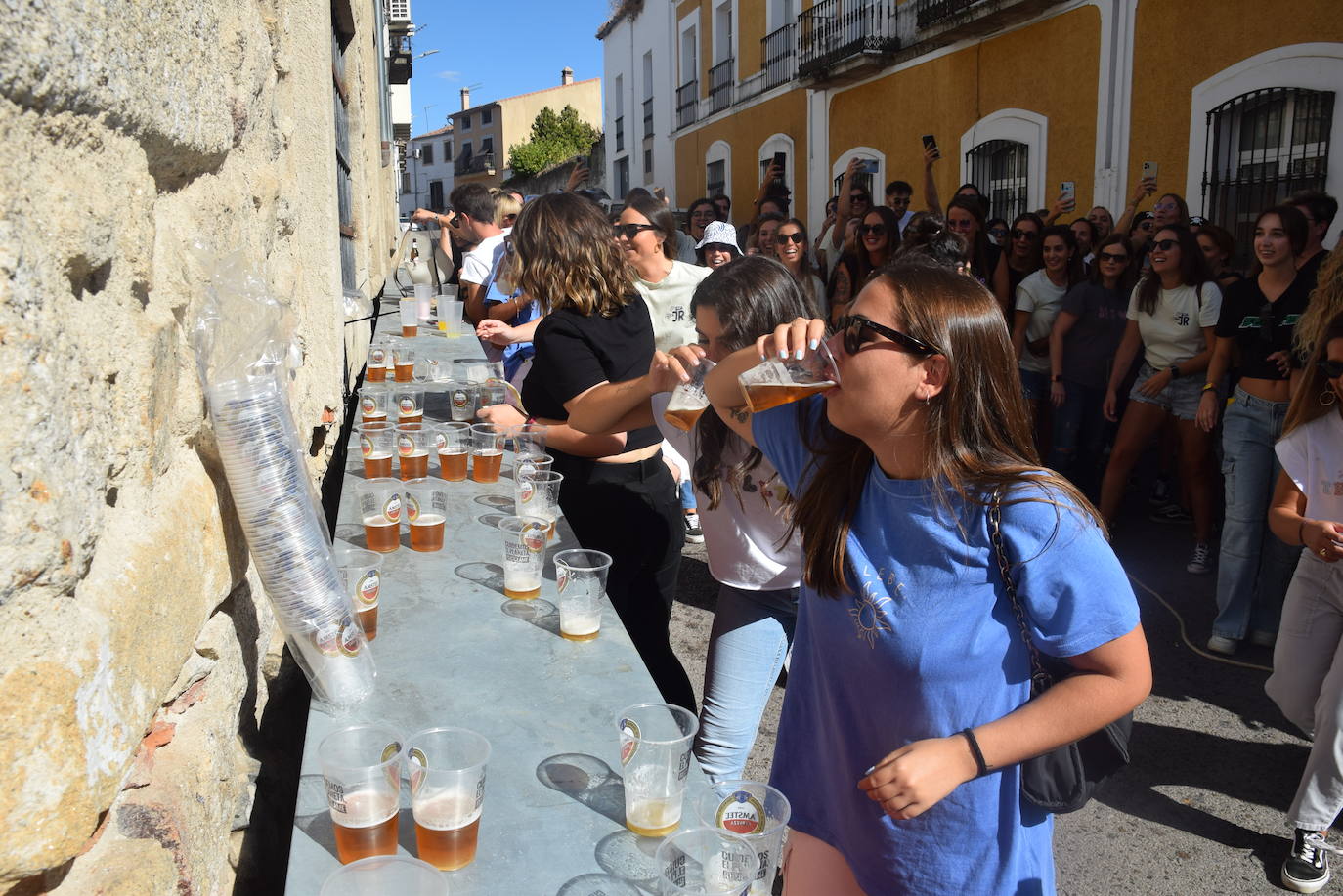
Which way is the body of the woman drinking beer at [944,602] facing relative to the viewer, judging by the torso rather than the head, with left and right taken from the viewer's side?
facing the viewer and to the left of the viewer

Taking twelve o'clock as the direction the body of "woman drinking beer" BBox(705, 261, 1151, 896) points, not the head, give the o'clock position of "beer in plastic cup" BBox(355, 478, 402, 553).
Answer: The beer in plastic cup is roughly at 2 o'clock from the woman drinking beer.

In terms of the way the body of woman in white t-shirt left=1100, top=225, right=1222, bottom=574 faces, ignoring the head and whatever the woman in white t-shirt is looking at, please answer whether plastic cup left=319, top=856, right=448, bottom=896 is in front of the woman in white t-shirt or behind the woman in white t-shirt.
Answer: in front

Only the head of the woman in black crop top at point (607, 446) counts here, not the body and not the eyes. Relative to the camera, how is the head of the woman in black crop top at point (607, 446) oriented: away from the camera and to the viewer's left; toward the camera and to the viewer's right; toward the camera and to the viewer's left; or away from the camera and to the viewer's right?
away from the camera and to the viewer's left

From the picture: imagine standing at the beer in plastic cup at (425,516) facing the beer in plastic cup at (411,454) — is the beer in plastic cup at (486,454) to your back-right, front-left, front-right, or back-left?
front-right

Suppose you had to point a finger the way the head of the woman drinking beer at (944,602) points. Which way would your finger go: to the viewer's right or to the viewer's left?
to the viewer's left

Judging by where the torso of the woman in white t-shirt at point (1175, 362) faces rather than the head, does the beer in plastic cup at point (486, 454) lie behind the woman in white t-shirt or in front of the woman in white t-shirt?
in front

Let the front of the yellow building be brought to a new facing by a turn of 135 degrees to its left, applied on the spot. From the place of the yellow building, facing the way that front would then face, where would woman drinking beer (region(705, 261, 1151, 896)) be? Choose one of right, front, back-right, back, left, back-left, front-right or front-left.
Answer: right

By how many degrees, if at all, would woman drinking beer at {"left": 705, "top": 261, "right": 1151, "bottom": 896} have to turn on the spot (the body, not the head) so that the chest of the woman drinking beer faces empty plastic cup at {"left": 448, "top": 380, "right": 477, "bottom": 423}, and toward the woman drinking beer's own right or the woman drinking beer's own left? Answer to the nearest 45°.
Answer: approximately 90° to the woman drinking beer's own right

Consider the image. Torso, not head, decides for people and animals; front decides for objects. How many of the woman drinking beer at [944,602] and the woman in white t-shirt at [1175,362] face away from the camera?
0

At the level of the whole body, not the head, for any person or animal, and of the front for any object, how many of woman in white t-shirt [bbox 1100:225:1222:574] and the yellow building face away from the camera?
0

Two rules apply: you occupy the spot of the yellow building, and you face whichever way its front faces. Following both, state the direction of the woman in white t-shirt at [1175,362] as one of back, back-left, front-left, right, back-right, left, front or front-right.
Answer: front-left

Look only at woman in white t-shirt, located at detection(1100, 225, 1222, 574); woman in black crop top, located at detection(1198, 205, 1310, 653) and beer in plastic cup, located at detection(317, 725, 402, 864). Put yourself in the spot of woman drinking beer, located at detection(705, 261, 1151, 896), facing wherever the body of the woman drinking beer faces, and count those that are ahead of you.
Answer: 1
